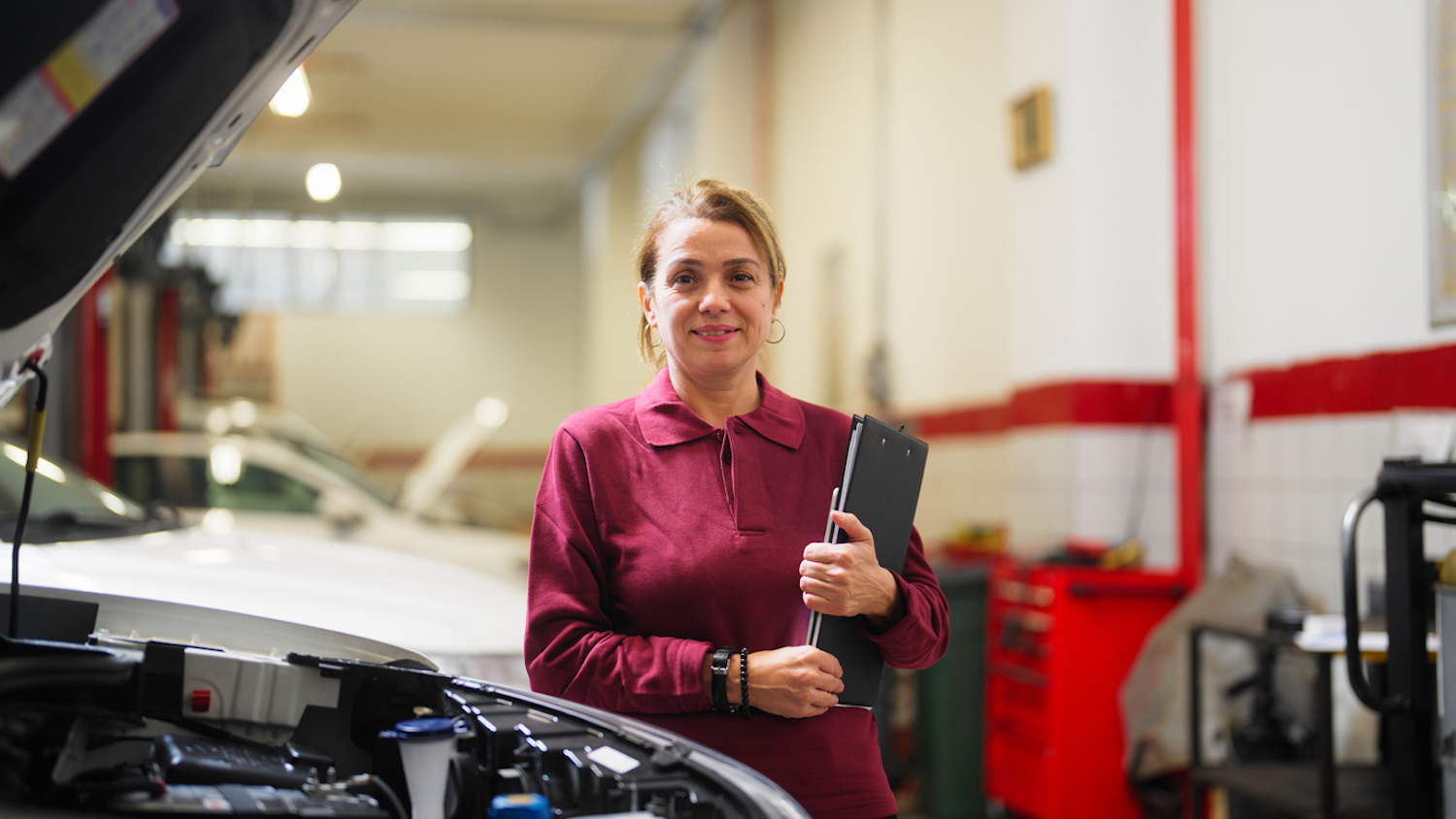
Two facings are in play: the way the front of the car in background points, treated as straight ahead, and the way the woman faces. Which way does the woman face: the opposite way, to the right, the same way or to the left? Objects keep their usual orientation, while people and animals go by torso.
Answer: to the right

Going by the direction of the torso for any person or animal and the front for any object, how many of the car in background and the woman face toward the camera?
1

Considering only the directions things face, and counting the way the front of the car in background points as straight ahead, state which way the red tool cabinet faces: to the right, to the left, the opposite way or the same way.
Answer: the opposite way

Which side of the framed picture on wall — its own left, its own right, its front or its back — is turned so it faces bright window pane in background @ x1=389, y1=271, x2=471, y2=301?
right

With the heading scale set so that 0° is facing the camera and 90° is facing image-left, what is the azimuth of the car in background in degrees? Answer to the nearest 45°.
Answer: approximately 270°

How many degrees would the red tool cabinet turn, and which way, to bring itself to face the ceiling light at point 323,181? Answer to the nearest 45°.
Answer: approximately 90° to its right

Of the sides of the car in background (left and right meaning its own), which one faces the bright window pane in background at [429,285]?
left

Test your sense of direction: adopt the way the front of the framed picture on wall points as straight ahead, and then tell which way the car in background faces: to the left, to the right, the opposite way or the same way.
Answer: the opposite way

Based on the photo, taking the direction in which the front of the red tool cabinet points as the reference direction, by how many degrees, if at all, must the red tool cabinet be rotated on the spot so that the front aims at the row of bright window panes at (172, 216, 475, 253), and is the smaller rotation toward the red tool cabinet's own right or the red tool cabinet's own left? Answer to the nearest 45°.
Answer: approximately 90° to the red tool cabinet's own right

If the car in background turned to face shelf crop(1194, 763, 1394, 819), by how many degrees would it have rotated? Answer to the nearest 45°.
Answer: approximately 45° to its right

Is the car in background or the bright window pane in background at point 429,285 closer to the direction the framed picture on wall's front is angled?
the car in background

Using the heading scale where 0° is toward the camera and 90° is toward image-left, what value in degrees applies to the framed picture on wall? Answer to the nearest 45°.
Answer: approximately 45°

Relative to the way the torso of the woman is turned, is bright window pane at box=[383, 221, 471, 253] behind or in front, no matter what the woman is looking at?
behind

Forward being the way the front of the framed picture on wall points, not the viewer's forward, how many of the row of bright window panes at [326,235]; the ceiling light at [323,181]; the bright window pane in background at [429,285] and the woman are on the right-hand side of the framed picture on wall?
3
